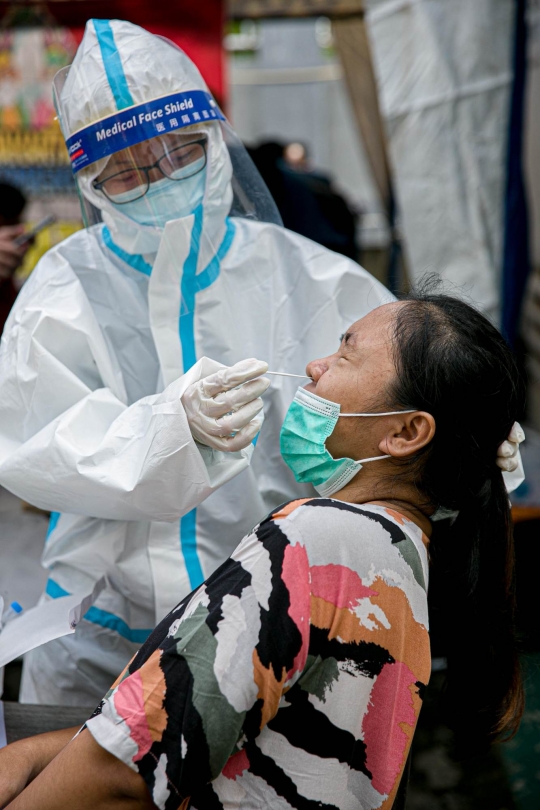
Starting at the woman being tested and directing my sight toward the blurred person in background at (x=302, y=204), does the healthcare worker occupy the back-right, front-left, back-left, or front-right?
front-left

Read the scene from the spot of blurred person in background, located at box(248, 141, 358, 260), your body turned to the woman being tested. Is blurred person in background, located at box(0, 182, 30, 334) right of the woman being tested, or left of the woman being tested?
right

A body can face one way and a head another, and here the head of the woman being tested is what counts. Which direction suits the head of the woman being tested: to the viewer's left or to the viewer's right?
to the viewer's left

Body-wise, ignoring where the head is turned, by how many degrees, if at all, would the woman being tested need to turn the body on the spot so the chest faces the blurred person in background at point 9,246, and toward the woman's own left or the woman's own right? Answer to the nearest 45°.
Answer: approximately 90° to the woman's own right

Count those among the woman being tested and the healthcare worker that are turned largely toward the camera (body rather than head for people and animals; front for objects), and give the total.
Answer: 1

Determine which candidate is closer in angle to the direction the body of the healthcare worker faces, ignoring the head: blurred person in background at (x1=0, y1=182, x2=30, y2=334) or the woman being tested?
the woman being tested

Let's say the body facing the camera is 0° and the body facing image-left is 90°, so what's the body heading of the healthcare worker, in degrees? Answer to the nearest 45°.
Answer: approximately 0°

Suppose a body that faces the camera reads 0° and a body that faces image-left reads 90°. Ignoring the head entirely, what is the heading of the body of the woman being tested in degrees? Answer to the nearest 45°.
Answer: approximately 90°
